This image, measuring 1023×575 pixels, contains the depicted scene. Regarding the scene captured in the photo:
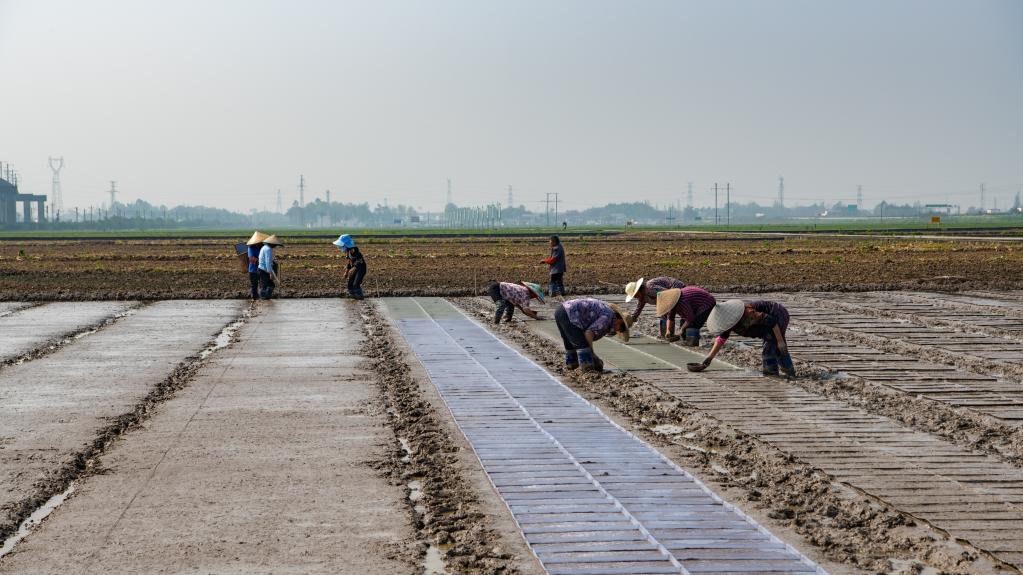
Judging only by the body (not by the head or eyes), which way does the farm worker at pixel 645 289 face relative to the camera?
to the viewer's left

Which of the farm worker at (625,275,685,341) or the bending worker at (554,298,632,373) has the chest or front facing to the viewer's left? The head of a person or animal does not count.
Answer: the farm worker

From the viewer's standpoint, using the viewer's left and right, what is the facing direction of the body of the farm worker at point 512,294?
facing to the right of the viewer

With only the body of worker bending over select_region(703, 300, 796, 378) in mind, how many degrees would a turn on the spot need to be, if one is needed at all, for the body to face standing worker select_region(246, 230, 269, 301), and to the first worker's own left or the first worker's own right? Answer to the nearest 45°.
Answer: approximately 45° to the first worker's own right

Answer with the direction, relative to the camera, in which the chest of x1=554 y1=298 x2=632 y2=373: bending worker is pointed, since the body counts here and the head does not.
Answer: to the viewer's right

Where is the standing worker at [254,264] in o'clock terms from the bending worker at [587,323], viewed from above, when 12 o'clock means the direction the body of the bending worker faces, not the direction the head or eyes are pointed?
The standing worker is roughly at 8 o'clock from the bending worker.

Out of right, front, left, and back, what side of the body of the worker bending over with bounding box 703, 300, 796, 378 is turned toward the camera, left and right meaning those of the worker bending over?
left

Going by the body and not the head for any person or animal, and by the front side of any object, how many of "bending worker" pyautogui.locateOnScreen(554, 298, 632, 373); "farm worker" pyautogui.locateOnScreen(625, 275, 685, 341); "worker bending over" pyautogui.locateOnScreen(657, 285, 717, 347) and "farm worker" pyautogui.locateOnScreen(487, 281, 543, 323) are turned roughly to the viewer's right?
2

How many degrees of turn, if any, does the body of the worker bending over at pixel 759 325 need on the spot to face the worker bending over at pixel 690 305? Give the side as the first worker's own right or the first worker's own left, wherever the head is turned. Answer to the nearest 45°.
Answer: approximately 90° to the first worker's own right

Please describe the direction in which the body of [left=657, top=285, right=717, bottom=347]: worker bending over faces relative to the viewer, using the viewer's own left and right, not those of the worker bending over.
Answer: facing to the left of the viewer

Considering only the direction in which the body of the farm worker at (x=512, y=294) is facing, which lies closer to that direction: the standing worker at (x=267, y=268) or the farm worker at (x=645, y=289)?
the farm worker
